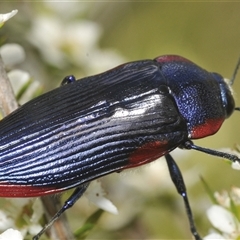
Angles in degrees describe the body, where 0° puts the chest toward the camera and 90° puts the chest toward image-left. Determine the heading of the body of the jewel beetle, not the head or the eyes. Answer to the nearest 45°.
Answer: approximately 270°
